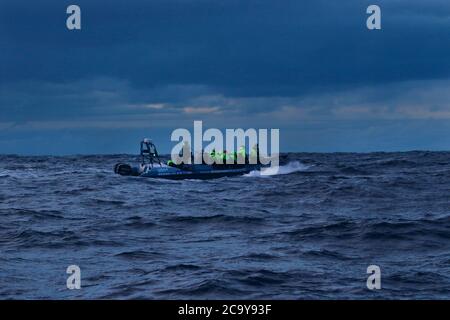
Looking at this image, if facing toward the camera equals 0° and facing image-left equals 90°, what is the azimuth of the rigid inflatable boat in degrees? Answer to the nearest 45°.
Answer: approximately 270°
